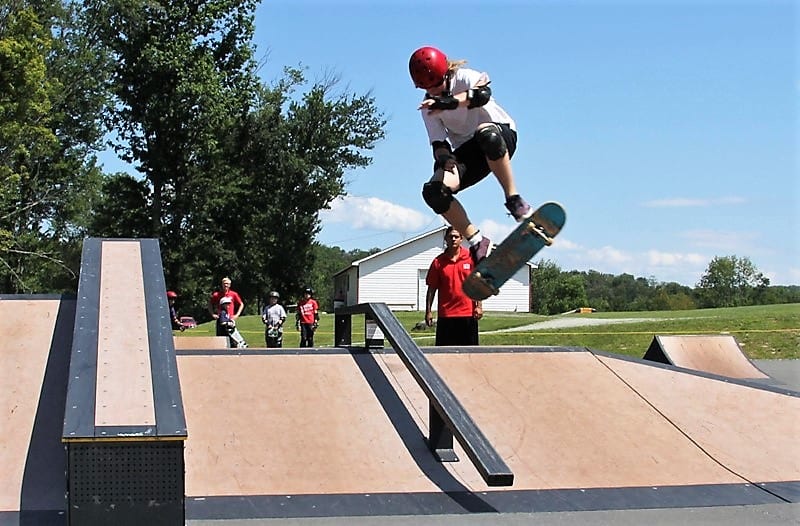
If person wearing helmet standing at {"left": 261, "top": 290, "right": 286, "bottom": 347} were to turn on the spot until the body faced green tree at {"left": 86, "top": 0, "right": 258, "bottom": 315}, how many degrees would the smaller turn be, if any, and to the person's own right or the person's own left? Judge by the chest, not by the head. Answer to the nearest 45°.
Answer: approximately 180°

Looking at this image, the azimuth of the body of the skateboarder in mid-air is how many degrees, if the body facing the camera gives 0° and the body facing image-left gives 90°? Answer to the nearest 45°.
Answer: approximately 45°

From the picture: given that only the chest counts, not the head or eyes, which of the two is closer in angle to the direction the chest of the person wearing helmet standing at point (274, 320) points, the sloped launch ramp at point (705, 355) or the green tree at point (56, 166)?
the sloped launch ramp

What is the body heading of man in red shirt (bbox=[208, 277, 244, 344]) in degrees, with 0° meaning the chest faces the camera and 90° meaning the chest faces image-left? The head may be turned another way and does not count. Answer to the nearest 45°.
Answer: approximately 0°

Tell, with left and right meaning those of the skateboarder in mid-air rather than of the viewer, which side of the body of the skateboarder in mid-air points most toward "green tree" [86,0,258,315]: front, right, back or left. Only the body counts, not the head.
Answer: right

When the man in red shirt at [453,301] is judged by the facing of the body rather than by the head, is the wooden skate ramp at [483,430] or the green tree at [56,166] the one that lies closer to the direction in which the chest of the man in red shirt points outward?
the wooden skate ramp
